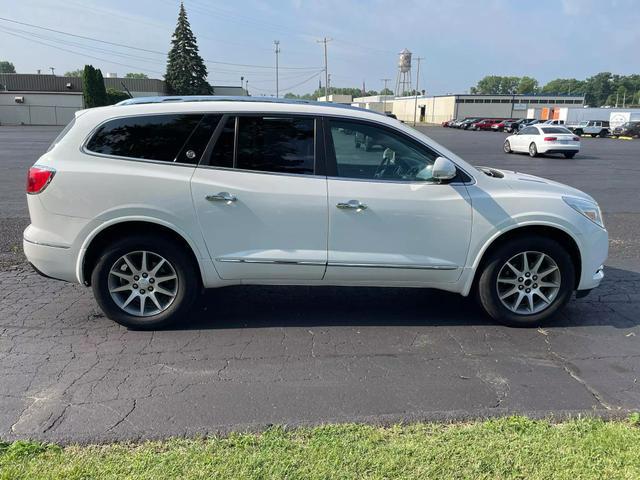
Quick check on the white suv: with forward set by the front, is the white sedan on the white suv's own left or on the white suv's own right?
on the white suv's own left

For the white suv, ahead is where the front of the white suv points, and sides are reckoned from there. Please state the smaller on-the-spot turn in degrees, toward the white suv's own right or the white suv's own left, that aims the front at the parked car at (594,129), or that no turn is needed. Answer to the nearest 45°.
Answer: approximately 45° to the white suv's own left

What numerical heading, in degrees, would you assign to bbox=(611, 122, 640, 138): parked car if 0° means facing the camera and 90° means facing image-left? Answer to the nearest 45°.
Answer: approximately 45°

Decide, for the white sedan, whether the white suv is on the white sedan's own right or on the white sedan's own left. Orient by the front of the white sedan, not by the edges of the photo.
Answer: on the white sedan's own left

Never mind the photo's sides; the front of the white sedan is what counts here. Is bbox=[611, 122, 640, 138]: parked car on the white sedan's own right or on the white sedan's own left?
on the white sedan's own right

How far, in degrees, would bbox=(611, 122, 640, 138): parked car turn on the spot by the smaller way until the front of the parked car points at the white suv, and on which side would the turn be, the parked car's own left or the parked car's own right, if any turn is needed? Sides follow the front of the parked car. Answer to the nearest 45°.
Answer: approximately 45° to the parked car's own left

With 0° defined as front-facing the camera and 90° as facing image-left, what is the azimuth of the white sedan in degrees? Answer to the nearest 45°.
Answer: approximately 135°

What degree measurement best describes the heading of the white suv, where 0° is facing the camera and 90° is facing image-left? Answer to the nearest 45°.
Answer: approximately 270°

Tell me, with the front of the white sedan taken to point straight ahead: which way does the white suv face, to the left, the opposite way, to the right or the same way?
to the right

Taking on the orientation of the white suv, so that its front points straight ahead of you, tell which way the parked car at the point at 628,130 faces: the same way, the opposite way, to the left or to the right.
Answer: the opposite way
